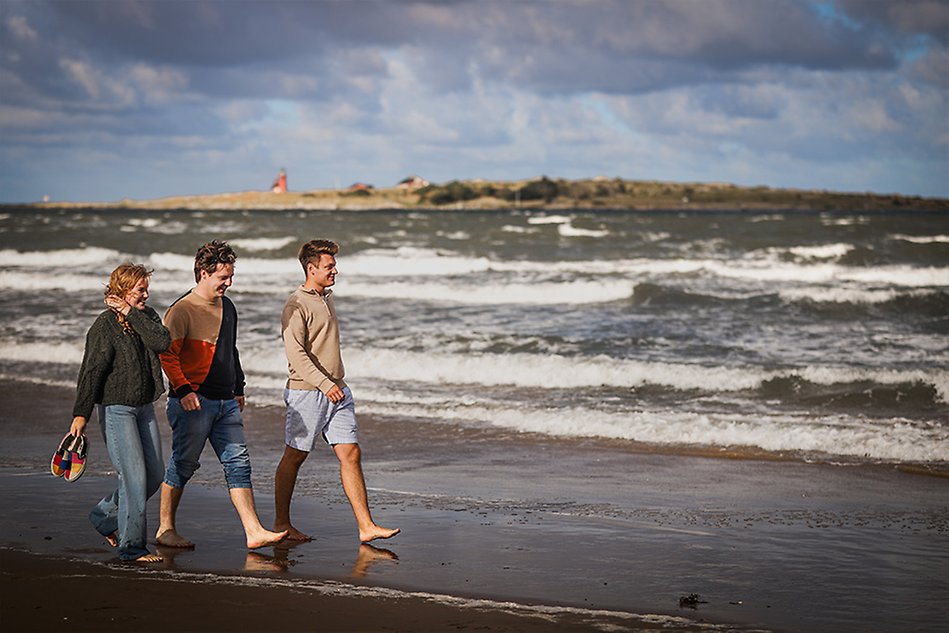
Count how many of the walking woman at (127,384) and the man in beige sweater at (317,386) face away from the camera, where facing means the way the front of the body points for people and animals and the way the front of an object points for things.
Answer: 0

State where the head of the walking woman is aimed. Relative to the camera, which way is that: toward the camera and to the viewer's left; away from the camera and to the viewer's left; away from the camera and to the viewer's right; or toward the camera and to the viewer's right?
toward the camera and to the viewer's right

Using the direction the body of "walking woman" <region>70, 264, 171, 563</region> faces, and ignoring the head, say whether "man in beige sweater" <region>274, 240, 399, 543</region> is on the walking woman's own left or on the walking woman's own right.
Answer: on the walking woman's own left
